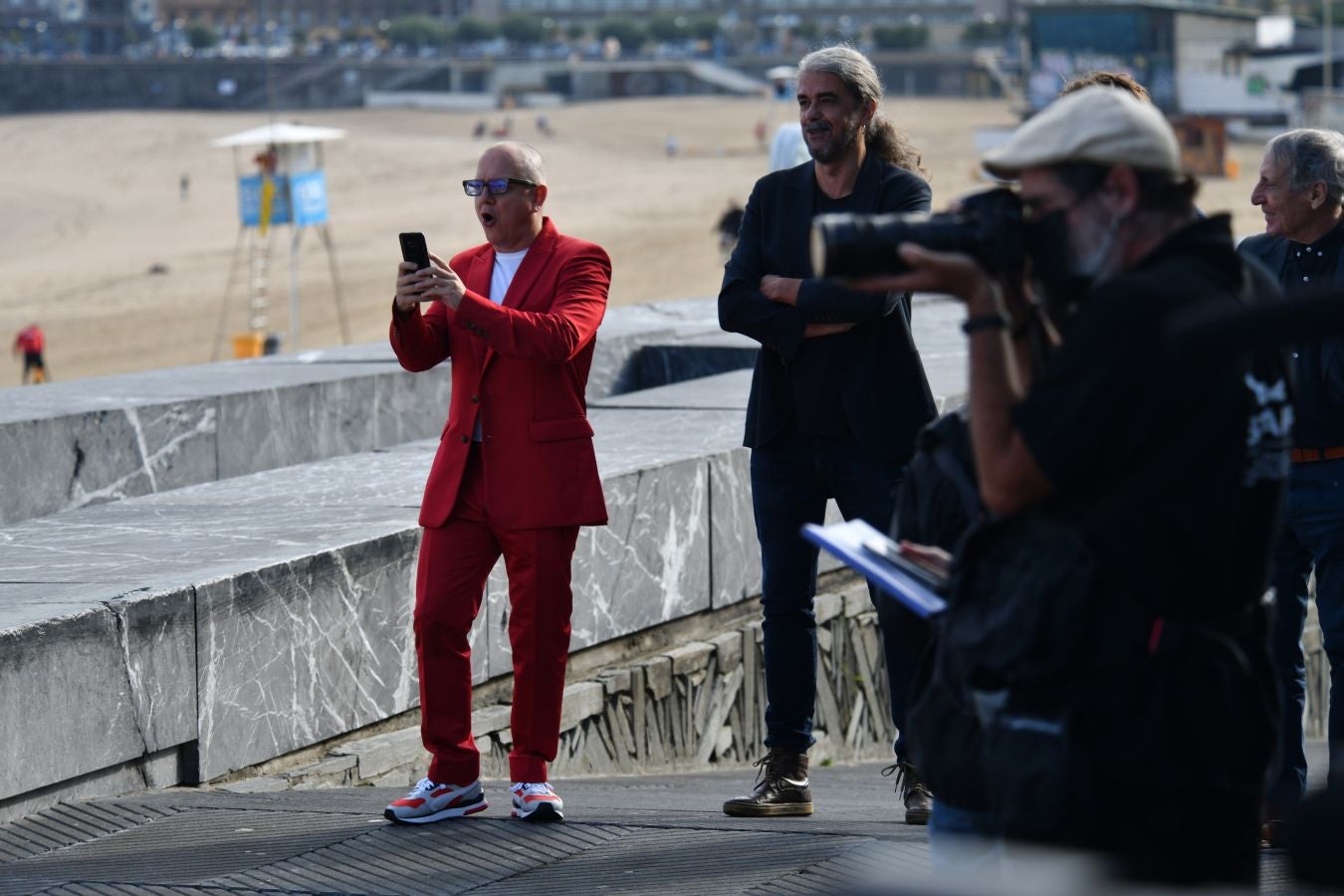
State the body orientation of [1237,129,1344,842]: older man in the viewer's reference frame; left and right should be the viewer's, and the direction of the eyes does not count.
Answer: facing the viewer and to the left of the viewer

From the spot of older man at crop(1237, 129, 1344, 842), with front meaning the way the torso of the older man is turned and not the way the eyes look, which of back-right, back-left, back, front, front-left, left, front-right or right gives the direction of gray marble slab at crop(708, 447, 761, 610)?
right

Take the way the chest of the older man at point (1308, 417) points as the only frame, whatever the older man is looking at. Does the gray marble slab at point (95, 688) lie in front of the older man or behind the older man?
in front

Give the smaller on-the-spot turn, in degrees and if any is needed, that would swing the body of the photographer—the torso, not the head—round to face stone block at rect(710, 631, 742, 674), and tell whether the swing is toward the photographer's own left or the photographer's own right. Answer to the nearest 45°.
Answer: approximately 90° to the photographer's own right

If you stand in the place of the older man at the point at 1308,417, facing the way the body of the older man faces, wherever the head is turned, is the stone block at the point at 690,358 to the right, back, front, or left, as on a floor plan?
right

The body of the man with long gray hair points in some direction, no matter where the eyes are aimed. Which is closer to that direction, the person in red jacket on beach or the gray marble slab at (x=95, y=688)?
the gray marble slab

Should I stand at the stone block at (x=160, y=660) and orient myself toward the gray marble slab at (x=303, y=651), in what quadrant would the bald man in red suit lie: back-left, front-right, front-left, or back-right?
front-right

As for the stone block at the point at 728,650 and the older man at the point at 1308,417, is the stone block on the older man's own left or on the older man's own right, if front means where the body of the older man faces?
on the older man's own right

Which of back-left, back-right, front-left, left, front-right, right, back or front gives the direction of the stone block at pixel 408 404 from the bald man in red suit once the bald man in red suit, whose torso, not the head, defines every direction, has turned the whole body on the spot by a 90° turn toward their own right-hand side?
front-right

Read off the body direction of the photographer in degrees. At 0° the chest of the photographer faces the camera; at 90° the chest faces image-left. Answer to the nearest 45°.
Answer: approximately 90°

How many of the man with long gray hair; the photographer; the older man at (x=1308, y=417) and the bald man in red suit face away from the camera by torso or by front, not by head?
0

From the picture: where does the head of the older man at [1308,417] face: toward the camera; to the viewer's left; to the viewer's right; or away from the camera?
to the viewer's left

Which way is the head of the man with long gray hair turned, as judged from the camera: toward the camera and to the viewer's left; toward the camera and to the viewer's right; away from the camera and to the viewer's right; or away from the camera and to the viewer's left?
toward the camera and to the viewer's left

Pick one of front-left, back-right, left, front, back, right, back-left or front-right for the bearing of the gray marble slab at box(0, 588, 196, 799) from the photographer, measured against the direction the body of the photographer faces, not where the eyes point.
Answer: front-right

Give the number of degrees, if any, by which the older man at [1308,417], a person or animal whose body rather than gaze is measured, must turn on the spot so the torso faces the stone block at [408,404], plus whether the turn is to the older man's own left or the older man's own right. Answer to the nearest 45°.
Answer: approximately 90° to the older man's own right

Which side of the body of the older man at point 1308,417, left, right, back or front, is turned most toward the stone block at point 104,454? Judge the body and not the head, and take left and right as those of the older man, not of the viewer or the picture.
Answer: right

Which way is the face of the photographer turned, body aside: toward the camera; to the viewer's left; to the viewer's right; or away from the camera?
to the viewer's left
